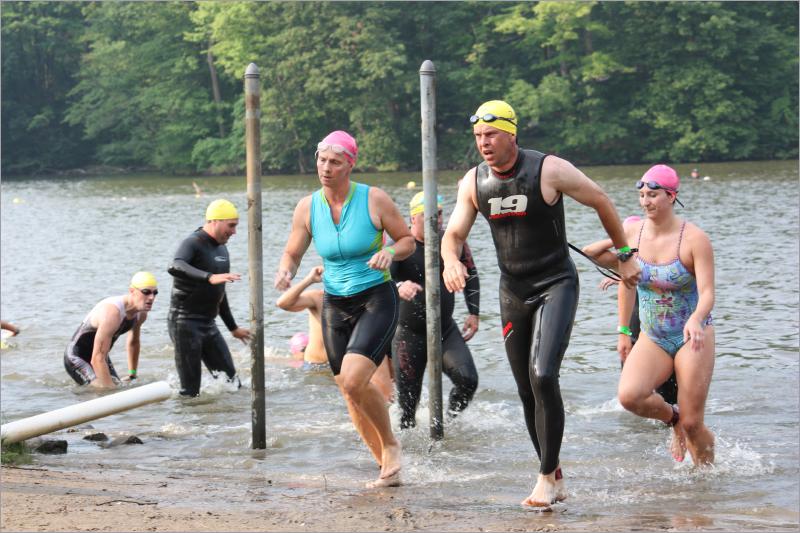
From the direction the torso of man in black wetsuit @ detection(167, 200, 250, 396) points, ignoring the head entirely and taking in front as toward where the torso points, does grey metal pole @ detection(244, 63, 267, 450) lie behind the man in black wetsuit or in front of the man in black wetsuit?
in front

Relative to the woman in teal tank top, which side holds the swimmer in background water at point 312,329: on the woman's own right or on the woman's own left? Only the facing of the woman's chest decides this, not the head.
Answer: on the woman's own right

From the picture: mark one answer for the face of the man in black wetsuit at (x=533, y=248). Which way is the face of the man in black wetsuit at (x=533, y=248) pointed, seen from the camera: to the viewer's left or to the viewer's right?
to the viewer's left

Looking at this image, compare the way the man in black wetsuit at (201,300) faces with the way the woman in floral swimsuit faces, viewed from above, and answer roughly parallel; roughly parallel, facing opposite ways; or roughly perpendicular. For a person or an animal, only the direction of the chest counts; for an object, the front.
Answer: roughly perpendicular

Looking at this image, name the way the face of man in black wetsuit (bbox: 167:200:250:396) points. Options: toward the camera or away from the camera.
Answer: toward the camera

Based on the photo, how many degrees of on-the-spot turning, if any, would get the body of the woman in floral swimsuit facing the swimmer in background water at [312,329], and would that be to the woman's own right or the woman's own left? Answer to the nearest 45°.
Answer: approximately 90° to the woman's own right

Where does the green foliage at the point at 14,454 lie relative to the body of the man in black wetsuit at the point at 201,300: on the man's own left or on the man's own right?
on the man's own right

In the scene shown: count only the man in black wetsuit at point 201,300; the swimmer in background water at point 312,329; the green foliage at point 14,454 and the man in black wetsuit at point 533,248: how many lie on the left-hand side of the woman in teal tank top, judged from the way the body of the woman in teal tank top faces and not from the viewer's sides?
1

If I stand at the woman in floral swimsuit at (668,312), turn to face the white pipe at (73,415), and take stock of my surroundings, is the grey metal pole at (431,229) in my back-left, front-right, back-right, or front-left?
front-right

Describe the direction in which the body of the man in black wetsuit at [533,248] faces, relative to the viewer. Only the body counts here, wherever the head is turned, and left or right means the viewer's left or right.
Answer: facing the viewer and to the left of the viewer

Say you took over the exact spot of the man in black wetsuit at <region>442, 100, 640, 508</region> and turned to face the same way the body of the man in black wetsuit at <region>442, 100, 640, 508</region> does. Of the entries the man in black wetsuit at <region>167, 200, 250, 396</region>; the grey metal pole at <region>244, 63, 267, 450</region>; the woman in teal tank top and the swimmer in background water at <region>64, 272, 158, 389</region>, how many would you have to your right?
4

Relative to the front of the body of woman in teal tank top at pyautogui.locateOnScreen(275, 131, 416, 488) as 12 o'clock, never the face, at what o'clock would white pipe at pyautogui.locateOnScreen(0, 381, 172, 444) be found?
The white pipe is roughly at 2 o'clock from the woman in teal tank top.

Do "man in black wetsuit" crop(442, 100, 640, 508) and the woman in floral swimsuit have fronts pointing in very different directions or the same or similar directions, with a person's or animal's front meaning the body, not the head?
same or similar directions

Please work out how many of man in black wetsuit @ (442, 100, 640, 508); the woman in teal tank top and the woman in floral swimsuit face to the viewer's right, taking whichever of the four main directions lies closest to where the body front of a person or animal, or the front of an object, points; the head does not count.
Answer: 0
